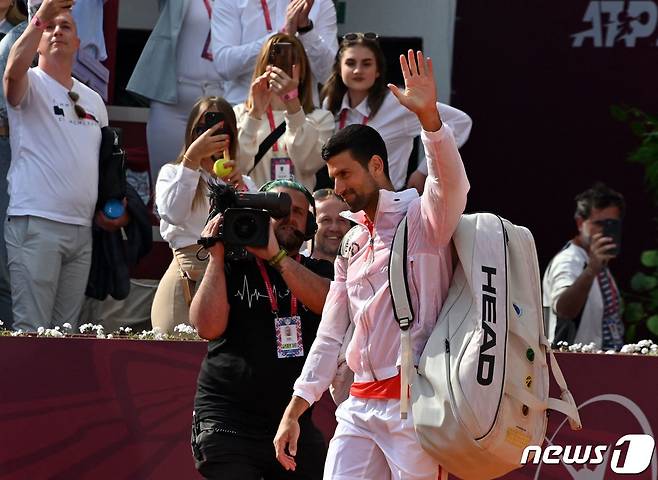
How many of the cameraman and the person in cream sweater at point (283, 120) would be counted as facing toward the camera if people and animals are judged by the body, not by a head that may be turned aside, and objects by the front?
2

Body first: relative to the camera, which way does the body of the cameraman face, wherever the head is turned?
toward the camera

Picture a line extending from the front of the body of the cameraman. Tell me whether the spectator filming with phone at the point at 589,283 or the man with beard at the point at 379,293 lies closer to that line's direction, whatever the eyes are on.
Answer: the man with beard

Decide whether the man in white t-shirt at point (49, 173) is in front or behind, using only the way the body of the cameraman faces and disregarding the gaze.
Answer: behind

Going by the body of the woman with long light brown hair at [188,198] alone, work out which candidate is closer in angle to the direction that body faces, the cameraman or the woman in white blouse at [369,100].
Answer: the cameraman

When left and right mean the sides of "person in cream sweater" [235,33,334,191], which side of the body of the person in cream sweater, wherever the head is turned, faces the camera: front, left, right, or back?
front

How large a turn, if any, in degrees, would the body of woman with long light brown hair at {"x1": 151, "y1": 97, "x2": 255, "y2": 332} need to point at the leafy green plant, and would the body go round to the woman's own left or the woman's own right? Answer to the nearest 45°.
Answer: approximately 90° to the woman's own left

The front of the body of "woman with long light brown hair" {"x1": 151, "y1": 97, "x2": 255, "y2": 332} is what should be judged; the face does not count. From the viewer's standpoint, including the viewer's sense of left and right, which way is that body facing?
facing the viewer and to the right of the viewer

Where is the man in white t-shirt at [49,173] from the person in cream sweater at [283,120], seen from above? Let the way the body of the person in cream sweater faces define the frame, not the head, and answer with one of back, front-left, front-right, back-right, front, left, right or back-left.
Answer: right

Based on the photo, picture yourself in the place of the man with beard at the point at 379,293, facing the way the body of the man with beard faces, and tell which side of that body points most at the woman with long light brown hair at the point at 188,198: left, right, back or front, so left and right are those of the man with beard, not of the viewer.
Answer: right

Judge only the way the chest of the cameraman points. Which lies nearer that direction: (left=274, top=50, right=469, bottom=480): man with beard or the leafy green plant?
the man with beard
